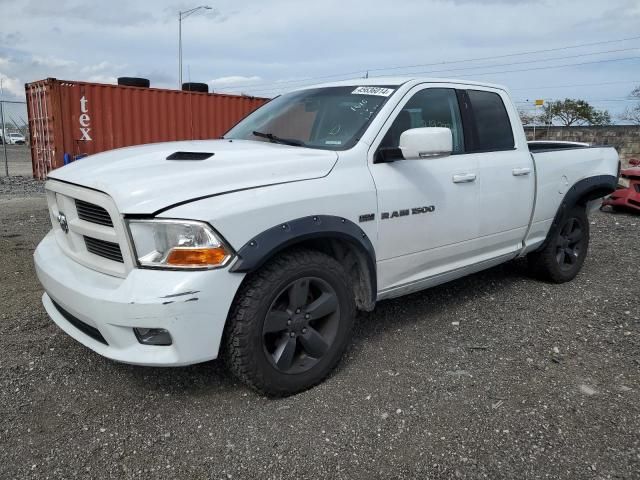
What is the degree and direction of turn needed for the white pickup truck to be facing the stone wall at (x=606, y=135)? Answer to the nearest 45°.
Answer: approximately 180°

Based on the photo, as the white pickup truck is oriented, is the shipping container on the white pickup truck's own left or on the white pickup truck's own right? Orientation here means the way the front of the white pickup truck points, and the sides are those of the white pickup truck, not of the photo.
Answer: on the white pickup truck's own right

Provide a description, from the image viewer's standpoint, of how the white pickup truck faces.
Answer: facing the viewer and to the left of the viewer

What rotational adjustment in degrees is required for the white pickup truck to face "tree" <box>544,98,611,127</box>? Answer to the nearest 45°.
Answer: approximately 180°
